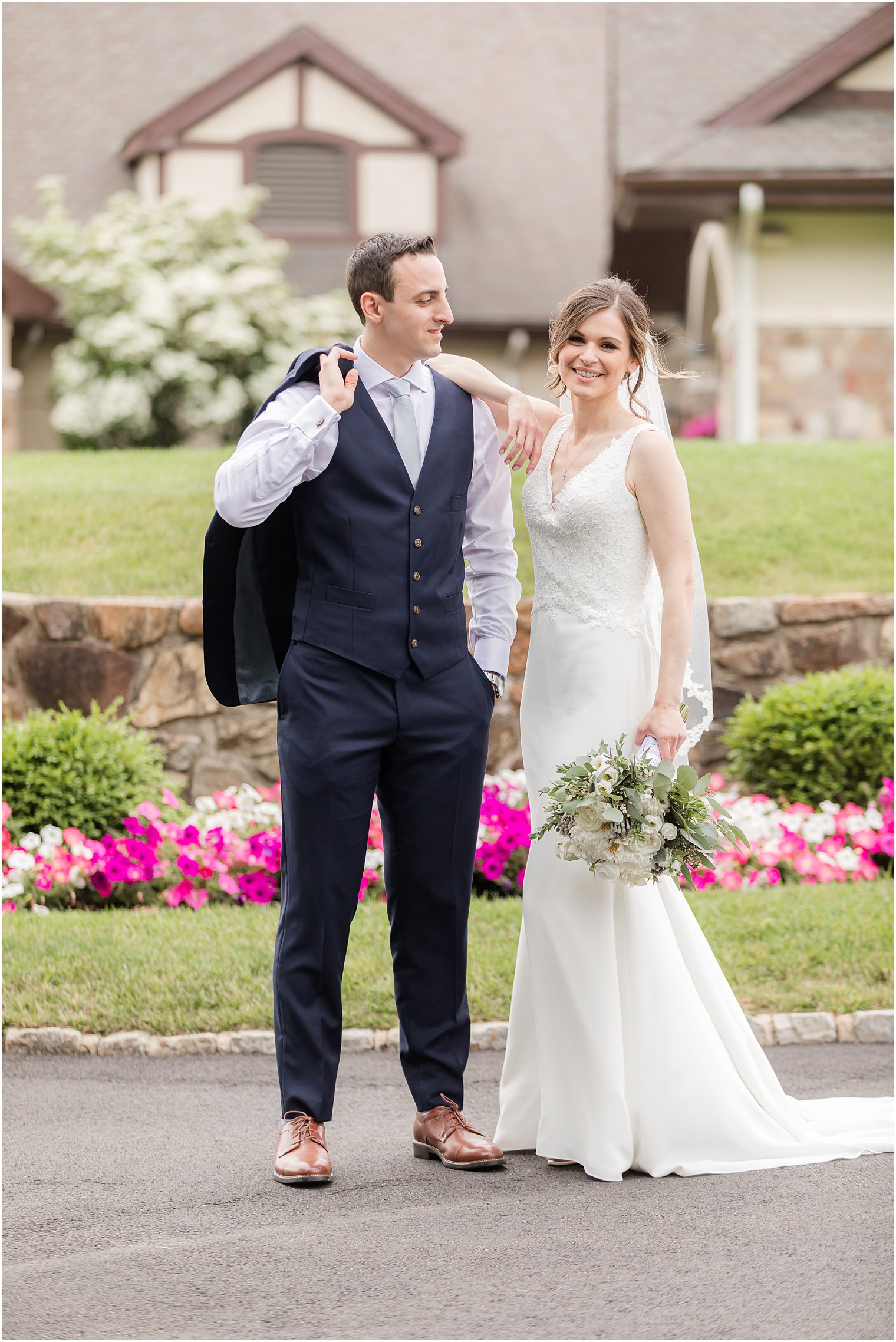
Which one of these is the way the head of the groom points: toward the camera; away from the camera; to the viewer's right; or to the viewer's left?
to the viewer's right

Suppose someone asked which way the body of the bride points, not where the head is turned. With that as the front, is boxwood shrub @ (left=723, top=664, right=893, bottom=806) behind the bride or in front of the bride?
behind

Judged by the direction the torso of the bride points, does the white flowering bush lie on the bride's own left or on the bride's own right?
on the bride's own right

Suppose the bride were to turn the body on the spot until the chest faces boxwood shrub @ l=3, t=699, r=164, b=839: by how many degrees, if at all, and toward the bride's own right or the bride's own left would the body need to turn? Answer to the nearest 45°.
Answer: approximately 90° to the bride's own right

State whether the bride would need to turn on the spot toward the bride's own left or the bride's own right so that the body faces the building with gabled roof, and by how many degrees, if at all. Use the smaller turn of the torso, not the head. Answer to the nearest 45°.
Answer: approximately 135° to the bride's own right
